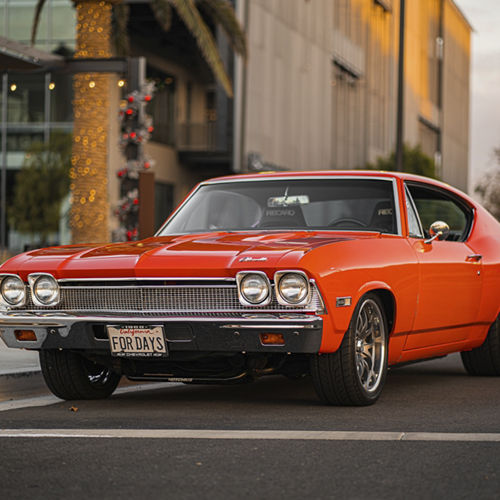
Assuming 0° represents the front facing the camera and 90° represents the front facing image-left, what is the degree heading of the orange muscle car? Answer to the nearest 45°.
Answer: approximately 45°

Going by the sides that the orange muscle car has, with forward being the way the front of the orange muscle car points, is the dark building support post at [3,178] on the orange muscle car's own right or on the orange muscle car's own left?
on the orange muscle car's own right

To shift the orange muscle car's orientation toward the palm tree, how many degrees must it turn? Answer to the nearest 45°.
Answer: approximately 135° to its right
